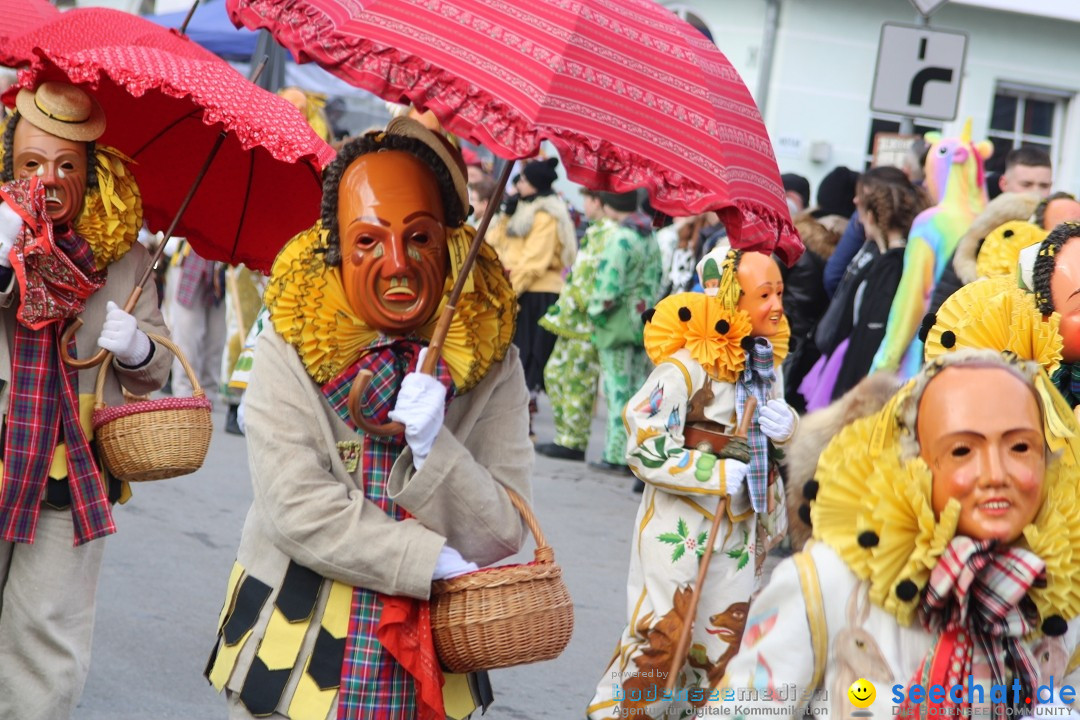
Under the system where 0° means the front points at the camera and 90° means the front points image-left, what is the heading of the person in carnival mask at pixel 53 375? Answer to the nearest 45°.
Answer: approximately 0°

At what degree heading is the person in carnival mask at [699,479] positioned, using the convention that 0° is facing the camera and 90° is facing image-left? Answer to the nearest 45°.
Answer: approximately 315°

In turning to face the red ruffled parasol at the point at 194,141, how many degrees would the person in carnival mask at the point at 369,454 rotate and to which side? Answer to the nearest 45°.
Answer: approximately 135° to its right

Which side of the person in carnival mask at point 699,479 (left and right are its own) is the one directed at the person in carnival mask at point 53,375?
right

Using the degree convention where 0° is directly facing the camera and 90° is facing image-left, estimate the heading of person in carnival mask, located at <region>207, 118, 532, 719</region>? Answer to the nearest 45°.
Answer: approximately 0°

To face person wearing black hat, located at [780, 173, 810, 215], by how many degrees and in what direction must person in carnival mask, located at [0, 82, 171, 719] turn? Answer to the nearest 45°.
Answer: approximately 135° to its left

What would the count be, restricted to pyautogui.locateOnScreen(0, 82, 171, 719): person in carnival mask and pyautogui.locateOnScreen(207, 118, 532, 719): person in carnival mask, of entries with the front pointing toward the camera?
2

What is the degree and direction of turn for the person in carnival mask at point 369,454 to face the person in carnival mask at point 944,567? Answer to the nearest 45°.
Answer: approximately 45° to its left
